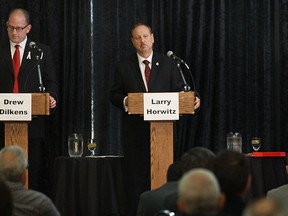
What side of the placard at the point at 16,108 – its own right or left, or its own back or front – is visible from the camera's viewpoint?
front

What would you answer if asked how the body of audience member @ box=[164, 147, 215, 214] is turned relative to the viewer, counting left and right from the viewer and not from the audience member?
facing away from the viewer

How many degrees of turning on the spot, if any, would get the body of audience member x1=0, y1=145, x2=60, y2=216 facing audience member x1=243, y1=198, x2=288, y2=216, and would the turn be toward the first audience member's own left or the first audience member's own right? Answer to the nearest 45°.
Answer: approximately 135° to the first audience member's own right

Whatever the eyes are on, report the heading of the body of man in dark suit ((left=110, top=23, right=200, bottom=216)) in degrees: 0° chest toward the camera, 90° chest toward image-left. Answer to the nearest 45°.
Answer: approximately 0°

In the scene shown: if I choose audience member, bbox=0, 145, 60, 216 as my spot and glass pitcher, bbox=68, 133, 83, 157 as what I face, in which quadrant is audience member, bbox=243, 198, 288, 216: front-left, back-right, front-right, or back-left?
back-right

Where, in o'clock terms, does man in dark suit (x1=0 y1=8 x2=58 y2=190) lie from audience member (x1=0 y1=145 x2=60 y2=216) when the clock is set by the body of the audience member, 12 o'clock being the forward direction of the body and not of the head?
The man in dark suit is roughly at 12 o'clock from the audience member.

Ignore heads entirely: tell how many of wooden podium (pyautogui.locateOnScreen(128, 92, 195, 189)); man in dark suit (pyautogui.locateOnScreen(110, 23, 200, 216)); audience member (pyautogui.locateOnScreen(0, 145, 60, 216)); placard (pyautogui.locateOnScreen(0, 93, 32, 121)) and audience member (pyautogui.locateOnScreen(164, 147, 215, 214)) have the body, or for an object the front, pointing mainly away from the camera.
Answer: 2

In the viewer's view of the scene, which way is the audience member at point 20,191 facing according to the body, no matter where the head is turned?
away from the camera

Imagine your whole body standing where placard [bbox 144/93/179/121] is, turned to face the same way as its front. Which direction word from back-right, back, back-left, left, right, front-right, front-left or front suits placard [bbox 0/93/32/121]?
right

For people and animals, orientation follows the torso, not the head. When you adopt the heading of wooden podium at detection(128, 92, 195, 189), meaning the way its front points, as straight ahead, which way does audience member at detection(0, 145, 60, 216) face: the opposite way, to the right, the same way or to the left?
the opposite way

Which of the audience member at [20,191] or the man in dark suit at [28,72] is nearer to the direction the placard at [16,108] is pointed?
the audience member

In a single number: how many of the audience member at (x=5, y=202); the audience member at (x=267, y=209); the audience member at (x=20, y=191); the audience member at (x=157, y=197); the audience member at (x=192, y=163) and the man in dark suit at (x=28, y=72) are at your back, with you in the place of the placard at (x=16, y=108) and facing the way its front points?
1

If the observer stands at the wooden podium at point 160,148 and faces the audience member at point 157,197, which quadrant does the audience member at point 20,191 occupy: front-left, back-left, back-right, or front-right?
front-right

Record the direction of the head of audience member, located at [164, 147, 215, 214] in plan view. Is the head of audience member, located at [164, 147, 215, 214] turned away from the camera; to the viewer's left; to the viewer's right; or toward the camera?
away from the camera

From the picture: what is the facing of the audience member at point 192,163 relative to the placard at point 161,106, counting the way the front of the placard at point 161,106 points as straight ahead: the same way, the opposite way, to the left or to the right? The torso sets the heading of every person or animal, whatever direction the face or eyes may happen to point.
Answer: the opposite way

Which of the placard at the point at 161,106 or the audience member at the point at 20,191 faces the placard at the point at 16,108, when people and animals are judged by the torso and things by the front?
the audience member

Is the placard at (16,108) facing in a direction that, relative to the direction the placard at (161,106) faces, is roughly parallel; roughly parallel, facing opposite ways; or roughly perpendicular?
roughly parallel

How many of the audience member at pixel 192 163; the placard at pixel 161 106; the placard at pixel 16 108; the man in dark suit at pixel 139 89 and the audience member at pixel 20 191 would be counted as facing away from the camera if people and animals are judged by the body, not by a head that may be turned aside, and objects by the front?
2
